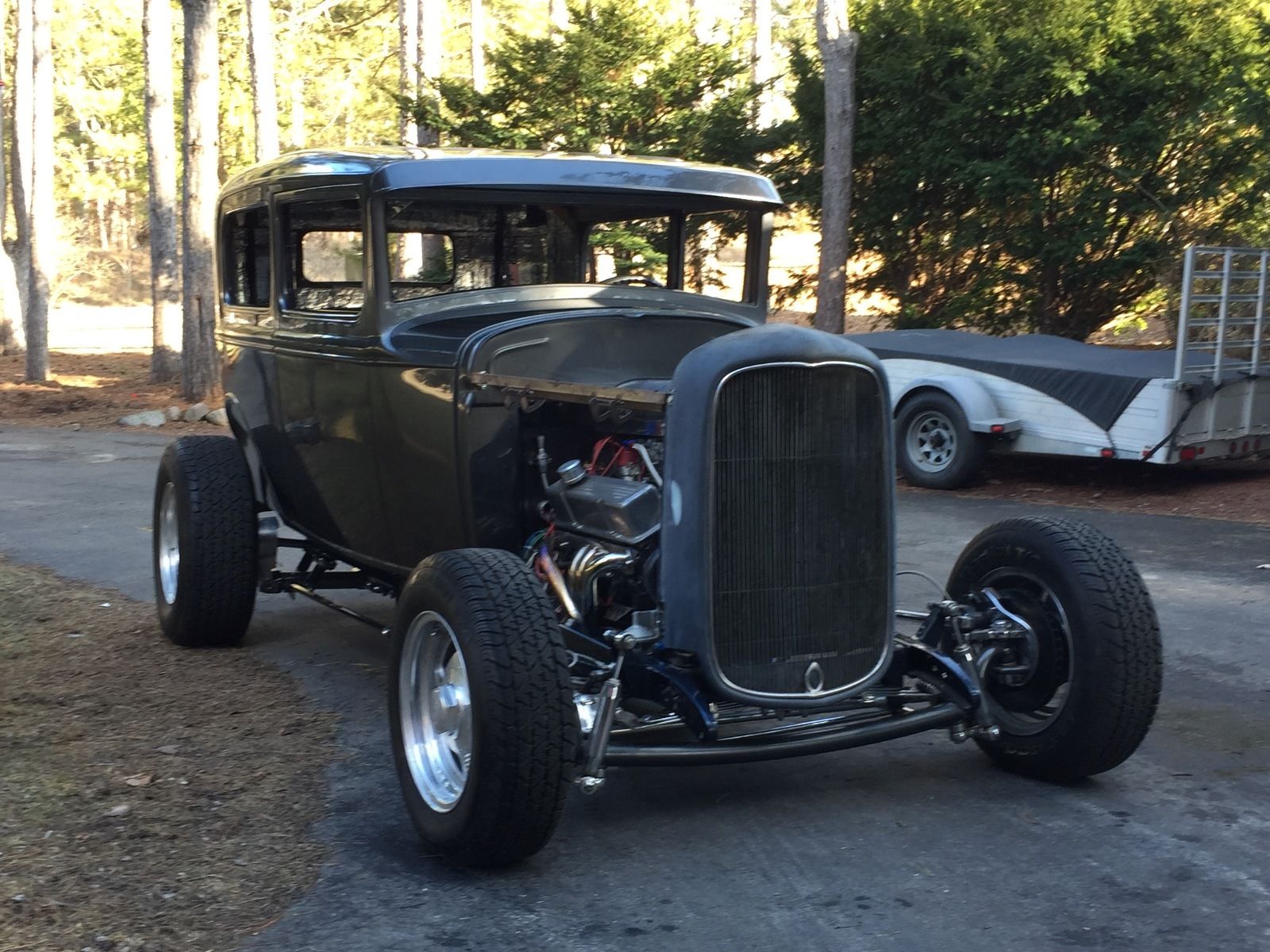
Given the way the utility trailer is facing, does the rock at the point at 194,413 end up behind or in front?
in front

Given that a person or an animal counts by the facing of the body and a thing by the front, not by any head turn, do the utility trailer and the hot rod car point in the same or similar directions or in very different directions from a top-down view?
very different directions

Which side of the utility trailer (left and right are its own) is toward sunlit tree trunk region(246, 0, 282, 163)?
front

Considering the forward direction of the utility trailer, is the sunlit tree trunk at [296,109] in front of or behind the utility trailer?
in front

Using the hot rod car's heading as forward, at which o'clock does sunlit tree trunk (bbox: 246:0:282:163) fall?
The sunlit tree trunk is roughly at 7 o'clock from the hot rod car.

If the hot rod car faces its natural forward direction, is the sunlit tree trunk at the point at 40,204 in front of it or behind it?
behind

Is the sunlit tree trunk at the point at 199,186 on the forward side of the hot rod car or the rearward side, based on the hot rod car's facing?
on the rearward side

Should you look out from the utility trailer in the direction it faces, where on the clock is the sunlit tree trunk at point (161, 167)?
The sunlit tree trunk is roughly at 11 o'clock from the utility trailer.

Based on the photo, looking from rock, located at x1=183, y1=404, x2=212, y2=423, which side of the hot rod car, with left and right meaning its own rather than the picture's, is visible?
back

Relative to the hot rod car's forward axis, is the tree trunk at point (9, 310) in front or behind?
behind

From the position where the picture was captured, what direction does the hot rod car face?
facing the viewer and to the right of the viewer

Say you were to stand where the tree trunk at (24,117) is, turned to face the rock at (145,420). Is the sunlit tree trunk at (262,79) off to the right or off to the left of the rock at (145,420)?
left

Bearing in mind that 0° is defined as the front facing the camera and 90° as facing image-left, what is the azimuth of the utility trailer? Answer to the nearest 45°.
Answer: approximately 135°

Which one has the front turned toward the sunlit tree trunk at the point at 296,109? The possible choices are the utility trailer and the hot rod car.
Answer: the utility trailer
